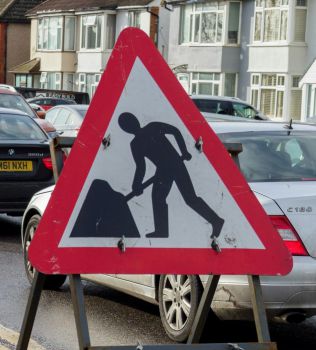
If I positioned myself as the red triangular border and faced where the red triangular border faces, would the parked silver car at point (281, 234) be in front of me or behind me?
behind

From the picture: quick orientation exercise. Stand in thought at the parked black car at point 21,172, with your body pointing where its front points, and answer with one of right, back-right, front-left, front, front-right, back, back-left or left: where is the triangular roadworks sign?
back

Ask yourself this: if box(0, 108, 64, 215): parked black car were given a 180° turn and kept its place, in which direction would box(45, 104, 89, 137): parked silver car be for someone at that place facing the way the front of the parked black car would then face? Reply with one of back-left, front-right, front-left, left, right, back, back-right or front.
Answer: back

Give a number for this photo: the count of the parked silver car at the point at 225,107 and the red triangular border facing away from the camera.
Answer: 0

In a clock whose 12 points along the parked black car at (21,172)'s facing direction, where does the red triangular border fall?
The red triangular border is roughly at 6 o'clock from the parked black car.

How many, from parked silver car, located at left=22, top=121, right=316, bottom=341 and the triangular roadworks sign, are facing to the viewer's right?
0

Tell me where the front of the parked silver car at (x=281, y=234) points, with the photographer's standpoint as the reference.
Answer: facing away from the viewer and to the left of the viewer

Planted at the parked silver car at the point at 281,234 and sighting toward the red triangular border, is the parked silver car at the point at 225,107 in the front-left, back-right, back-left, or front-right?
back-right

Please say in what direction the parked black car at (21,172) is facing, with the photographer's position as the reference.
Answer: facing away from the viewer

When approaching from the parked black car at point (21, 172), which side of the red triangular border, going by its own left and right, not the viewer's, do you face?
back

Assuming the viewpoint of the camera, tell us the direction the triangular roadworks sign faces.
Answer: facing the viewer

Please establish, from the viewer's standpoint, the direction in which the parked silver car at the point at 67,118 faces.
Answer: facing away from the viewer and to the left of the viewer

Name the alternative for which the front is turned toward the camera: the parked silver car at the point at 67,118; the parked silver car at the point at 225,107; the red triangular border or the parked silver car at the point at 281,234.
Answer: the red triangular border

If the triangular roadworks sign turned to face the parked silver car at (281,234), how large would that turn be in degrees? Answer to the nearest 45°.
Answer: approximately 180°

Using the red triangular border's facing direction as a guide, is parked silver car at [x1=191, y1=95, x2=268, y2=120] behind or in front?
behind
